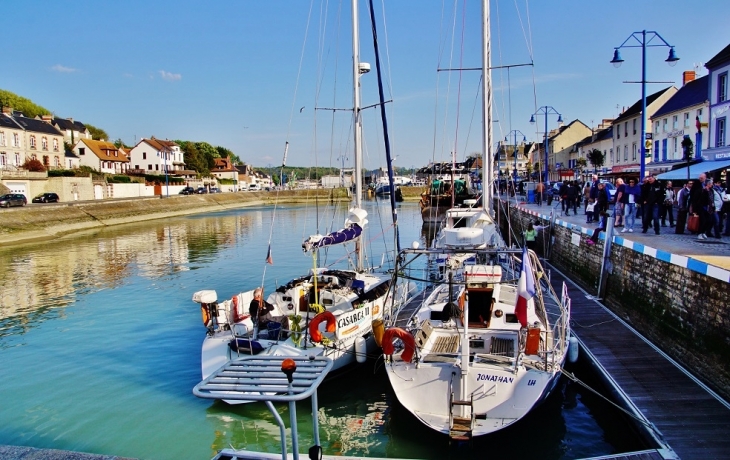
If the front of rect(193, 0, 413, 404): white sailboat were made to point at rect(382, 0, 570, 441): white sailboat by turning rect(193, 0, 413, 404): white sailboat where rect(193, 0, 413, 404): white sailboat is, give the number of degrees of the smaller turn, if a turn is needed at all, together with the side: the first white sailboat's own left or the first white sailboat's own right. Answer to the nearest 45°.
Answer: approximately 90° to the first white sailboat's own right

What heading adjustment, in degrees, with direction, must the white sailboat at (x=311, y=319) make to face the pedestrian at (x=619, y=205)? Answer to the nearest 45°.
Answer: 0° — it already faces them

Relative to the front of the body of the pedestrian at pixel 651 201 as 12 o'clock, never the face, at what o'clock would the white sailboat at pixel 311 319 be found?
The white sailboat is roughly at 1 o'clock from the pedestrian.

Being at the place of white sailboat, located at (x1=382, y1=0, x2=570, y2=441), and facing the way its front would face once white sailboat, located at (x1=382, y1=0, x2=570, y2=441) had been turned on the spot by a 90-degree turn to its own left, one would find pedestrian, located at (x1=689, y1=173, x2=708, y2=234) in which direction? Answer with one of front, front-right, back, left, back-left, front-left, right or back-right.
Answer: back-right

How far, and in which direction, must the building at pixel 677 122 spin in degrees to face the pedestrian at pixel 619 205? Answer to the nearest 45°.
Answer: approximately 45° to its left

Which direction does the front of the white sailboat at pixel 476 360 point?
away from the camera

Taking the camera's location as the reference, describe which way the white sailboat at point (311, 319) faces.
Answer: facing away from the viewer and to the right of the viewer

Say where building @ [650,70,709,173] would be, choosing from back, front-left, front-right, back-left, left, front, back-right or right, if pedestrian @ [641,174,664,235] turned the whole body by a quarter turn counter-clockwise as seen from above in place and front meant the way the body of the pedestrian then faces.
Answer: left

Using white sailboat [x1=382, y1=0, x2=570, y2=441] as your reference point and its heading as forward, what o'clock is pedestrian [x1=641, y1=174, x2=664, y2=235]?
The pedestrian is roughly at 1 o'clock from the white sailboat.

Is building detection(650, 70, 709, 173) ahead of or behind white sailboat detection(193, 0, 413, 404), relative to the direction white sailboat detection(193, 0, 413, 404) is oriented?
ahead

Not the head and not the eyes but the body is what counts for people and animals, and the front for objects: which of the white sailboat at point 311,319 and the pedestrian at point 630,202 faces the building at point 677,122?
the white sailboat

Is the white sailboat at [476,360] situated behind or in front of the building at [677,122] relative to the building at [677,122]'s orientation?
in front
